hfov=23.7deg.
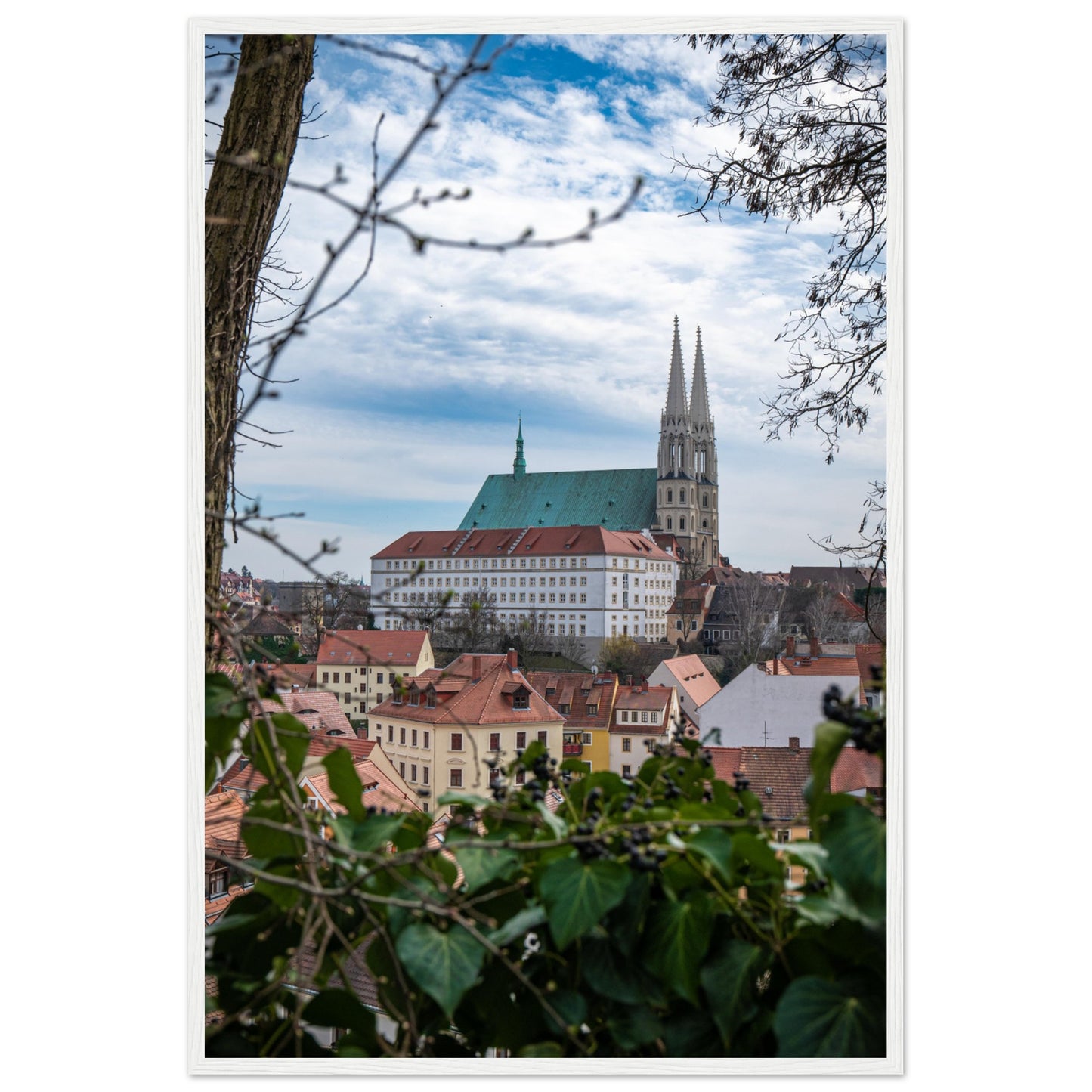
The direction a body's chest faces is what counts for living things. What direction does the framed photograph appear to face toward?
toward the camera
